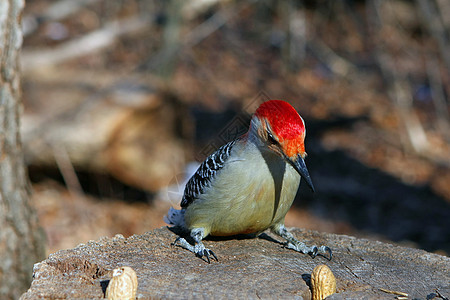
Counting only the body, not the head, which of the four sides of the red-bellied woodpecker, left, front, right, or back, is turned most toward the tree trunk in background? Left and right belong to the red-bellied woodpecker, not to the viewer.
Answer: back

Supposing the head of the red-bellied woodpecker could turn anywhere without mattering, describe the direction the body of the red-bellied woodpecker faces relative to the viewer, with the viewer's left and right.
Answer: facing the viewer and to the right of the viewer
